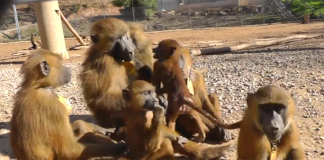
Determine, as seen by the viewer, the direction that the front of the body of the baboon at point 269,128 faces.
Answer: toward the camera

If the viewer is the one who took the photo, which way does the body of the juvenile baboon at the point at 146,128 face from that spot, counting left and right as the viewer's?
facing the viewer and to the right of the viewer

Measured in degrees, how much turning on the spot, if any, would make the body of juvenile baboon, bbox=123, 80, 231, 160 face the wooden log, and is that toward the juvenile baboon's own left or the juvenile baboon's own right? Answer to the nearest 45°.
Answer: approximately 135° to the juvenile baboon's own left

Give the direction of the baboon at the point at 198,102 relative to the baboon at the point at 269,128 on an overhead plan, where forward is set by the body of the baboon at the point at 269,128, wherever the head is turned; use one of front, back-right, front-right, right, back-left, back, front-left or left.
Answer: back-right

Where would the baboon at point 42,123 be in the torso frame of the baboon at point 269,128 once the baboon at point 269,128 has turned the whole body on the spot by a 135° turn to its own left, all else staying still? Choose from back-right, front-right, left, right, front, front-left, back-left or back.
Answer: back-left

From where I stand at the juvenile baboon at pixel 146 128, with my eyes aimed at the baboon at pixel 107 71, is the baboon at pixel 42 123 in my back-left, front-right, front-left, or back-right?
front-left

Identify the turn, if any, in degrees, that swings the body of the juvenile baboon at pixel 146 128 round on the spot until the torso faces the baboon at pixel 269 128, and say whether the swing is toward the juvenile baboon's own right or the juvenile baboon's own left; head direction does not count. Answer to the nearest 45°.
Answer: approximately 45° to the juvenile baboon's own left

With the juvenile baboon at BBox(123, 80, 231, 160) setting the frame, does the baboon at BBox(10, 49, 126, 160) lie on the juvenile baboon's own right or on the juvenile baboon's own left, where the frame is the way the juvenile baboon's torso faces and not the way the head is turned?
on the juvenile baboon's own right
